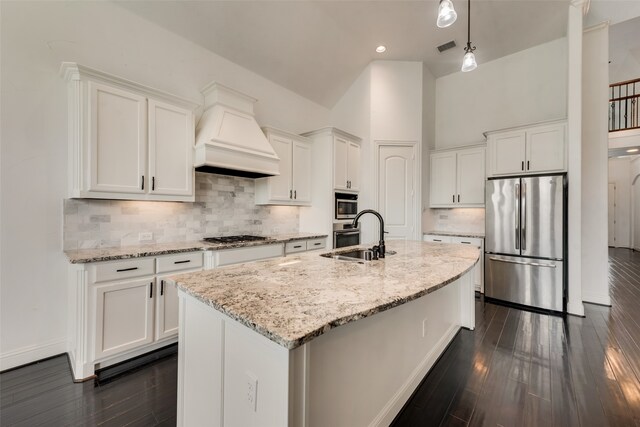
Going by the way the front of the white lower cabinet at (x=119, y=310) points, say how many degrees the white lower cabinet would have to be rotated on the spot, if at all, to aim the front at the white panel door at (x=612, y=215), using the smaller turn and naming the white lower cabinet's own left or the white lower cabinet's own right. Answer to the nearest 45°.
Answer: approximately 45° to the white lower cabinet's own left

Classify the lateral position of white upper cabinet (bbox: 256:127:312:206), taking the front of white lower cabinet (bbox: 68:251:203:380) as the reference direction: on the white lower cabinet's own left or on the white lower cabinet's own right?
on the white lower cabinet's own left

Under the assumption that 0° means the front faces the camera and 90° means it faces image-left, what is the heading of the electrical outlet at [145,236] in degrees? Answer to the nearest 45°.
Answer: approximately 315°

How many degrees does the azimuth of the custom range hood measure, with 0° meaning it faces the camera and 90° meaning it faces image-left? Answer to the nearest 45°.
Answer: approximately 315°

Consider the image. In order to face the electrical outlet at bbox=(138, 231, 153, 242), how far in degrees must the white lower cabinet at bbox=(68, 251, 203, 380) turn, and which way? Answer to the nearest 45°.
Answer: approximately 135° to its left

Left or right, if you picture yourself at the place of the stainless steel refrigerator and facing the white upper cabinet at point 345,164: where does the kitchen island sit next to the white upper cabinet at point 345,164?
left

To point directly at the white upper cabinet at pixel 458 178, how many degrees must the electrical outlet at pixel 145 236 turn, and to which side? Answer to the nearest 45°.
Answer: approximately 45° to its left

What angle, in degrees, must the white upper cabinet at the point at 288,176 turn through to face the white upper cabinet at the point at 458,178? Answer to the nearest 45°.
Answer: approximately 45° to its left

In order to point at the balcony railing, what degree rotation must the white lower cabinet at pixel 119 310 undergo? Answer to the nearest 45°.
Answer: approximately 45° to its left

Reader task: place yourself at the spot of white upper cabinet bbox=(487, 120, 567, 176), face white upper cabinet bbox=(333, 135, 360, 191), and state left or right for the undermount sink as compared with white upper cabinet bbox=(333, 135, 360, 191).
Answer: left

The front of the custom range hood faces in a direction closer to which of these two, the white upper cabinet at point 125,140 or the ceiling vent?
the ceiling vent

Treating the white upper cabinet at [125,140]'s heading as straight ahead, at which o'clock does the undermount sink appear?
The undermount sink is roughly at 12 o'clock from the white upper cabinet.

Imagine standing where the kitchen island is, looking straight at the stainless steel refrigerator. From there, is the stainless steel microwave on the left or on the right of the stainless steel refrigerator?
left

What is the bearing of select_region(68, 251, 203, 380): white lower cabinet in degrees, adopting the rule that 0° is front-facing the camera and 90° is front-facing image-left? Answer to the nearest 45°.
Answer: approximately 315°

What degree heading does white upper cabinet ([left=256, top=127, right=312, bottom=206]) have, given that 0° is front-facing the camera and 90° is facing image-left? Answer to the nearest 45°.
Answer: approximately 315°
